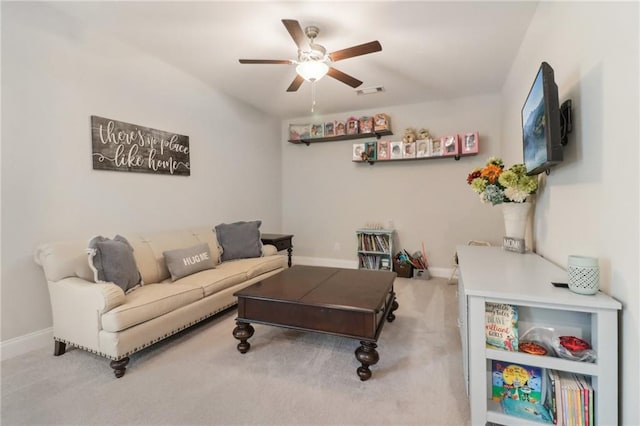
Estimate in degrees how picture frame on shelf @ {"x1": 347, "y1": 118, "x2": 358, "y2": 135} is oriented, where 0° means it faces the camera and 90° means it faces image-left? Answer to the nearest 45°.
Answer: approximately 0°

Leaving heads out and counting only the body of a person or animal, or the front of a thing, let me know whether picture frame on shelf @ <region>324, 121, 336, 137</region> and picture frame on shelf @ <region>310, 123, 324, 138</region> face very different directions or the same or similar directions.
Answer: same or similar directions

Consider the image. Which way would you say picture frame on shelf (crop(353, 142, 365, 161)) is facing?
toward the camera

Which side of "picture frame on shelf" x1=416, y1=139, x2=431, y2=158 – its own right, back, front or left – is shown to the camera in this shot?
front

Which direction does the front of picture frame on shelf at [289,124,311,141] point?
toward the camera

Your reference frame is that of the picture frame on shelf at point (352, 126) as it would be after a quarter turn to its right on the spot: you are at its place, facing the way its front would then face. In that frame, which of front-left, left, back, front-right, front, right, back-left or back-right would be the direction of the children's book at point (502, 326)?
left

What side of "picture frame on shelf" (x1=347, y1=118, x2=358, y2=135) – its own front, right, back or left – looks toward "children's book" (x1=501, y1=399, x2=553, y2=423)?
front

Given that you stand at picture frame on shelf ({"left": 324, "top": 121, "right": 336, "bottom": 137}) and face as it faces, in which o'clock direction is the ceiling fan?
The ceiling fan is roughly at 12 o'clock from the picture frame on shelf.

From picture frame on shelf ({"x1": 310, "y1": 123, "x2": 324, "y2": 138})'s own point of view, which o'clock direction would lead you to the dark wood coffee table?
The dark wood coffee table is roughly at 12 o'clock from the picture frame on shelf.

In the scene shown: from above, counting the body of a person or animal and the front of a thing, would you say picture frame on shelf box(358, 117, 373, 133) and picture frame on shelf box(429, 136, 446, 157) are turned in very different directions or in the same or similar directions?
same or similar directions

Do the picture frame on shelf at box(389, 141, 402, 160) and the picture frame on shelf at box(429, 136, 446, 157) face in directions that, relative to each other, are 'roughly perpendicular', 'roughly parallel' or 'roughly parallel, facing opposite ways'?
roughly parallel

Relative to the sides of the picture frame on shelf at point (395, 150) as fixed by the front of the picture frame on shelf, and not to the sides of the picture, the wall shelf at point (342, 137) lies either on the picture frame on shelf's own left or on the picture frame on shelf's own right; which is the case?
on the picture frame on shelf's own right

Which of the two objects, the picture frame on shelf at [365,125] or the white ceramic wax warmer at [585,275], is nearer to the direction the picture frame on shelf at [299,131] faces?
the white ceramic wax warmer

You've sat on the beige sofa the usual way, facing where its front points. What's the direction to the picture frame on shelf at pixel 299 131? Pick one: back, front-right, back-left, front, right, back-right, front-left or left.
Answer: left

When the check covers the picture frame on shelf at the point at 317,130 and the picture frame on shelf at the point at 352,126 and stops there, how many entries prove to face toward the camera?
2

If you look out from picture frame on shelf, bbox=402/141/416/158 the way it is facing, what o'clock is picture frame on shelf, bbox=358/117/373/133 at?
picture frame on shelf, bbox=358/117/373/133 is roughly at 3 o'clock from picture frame on shelf, bbox=402/141/416/158.
